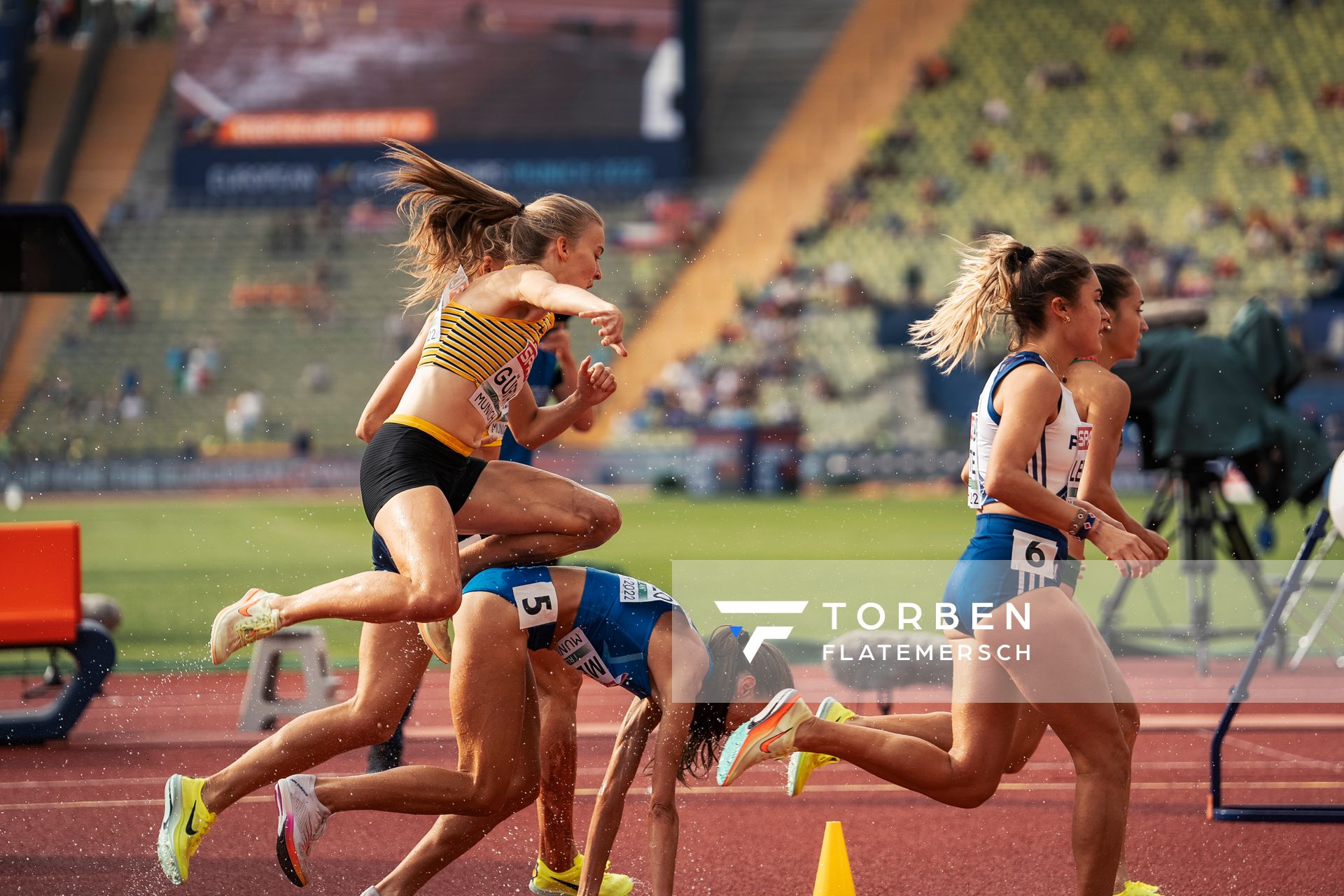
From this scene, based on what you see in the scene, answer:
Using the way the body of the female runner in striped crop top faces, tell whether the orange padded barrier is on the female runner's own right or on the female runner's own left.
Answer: on the female runner's own left

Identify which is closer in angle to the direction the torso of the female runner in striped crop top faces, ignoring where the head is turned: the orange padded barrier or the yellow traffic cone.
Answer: the yellow traffic cone

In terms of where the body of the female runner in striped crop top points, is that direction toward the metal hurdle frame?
yes

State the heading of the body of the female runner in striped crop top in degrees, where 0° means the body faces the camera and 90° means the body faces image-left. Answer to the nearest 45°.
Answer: approximately 270°

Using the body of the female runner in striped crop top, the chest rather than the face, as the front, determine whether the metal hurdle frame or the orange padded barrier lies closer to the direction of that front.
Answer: the metal hurdle frame

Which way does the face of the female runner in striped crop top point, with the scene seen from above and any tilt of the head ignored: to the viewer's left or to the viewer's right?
to the viewer's right

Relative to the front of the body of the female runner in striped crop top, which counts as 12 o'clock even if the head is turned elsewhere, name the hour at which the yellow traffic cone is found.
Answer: The yellow traffic cone is roughly at 1 o'clock from the female runner in striped crop top.

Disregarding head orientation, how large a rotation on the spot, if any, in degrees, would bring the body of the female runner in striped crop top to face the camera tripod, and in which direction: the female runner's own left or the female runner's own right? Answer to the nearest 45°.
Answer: approximately 45° to the female runner's own left
